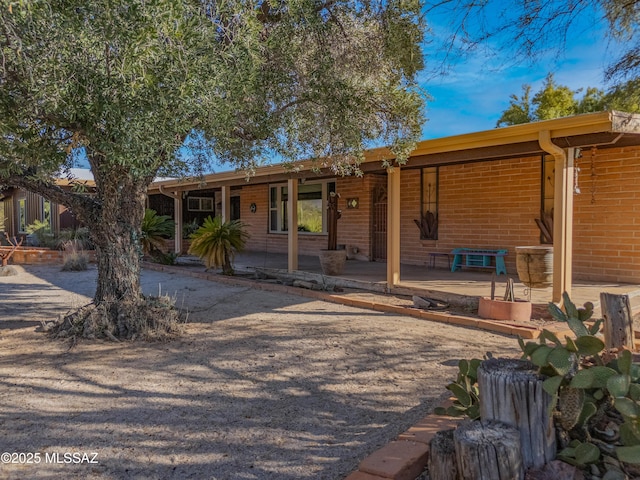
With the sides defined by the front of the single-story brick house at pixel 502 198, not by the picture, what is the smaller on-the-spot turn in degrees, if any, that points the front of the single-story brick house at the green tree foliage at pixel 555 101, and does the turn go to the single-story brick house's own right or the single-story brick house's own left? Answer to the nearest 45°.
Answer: approximately 135° to the single-story brick house's own right

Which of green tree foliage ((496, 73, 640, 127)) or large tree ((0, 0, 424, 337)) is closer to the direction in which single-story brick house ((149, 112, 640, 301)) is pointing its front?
the large tree

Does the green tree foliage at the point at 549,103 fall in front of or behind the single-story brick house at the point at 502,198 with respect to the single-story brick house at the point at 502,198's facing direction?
behind

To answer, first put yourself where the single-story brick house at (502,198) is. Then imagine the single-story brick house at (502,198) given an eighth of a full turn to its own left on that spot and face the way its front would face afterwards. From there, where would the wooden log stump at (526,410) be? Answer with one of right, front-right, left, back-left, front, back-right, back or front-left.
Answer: front

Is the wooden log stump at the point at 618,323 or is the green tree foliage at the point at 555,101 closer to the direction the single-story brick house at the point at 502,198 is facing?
the wooden log stump

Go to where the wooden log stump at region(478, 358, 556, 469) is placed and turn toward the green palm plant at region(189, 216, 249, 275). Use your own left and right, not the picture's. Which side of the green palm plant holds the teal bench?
right

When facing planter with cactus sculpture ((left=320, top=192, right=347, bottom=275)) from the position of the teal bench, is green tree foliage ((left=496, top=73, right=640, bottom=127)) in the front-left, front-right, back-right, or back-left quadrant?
back-right

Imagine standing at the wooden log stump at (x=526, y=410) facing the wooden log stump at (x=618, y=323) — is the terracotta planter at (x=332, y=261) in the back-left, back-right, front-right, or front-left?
front-left

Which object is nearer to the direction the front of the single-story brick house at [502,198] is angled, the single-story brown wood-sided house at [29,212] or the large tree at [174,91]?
the large tree

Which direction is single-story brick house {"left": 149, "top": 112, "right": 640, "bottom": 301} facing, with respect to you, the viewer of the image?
facing the viewer and to the left of the viewer

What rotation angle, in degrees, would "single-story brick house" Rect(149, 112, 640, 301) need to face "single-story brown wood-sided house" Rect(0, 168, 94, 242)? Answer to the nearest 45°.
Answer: approximately 90° to its right

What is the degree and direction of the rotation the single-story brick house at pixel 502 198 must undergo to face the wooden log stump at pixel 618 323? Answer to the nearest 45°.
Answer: approximately 45° to its left

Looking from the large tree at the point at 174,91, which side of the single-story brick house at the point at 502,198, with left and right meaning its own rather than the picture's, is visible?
front

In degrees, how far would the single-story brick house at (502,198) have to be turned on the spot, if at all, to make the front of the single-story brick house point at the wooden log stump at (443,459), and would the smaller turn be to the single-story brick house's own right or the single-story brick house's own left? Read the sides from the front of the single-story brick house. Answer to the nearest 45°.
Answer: approximately 45° to the single-story brick house's own left
